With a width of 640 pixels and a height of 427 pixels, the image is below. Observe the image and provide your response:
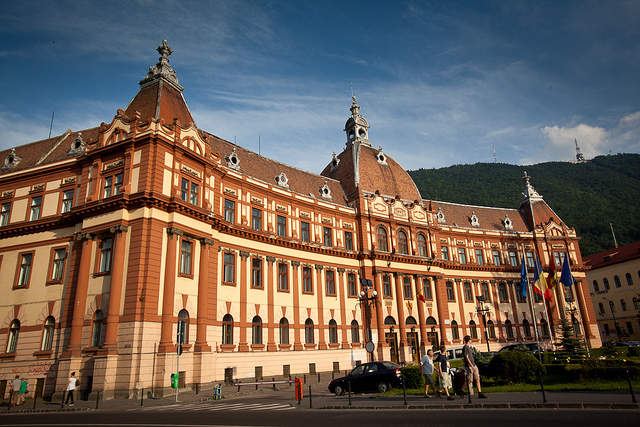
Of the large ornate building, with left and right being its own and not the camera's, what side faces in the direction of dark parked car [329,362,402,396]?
front
